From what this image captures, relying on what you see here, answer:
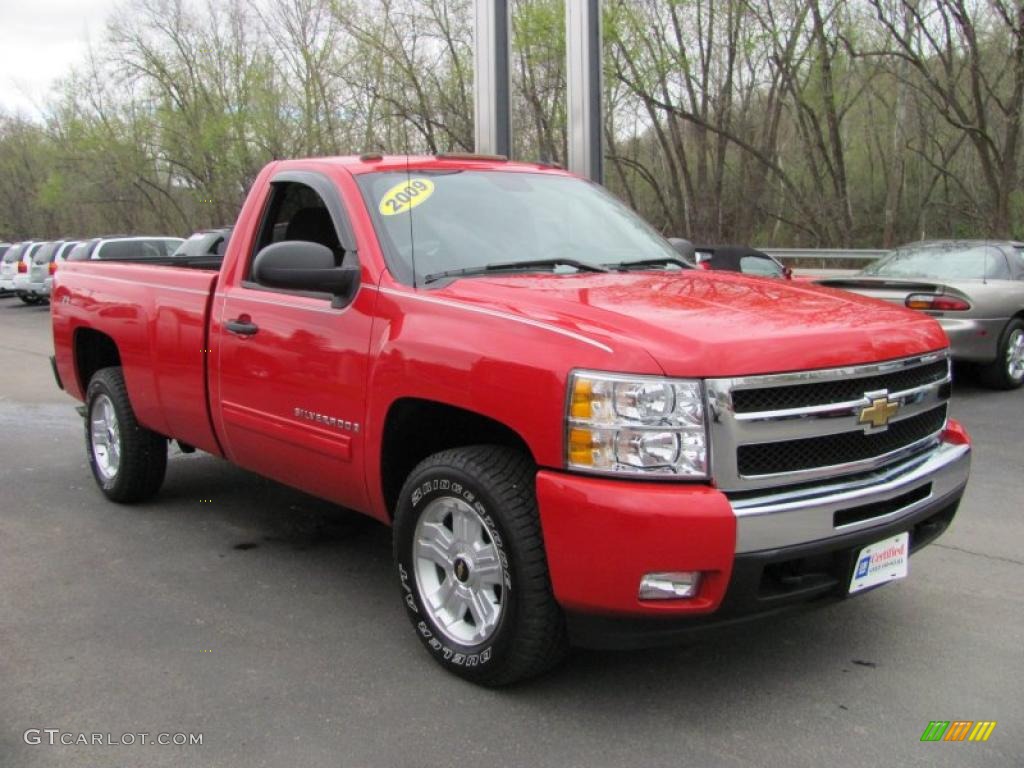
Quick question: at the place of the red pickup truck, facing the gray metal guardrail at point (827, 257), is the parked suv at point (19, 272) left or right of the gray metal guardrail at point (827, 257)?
left

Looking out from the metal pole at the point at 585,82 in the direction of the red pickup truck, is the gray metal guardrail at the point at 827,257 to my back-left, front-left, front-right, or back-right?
back-left

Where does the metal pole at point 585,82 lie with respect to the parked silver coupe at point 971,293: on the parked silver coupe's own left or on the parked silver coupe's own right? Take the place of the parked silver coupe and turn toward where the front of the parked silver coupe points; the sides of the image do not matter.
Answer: on the parked silver coupe's own left

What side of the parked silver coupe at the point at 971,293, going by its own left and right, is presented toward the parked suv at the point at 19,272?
left

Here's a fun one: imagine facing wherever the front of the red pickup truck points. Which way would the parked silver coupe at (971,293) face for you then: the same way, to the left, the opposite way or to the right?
to the left

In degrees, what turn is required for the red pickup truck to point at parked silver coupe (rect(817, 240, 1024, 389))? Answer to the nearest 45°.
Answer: approximately 90° to its left

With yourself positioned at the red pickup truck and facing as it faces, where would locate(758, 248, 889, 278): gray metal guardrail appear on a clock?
The gray metal guardrail is roughly at 8 o'clock from the red pickup truck.

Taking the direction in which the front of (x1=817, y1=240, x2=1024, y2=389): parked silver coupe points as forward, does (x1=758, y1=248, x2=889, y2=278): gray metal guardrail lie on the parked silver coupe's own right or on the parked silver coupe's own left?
on the parked silver coupe's own left

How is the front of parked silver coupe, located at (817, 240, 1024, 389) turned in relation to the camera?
facing away from the viewer and to the right of the viewer

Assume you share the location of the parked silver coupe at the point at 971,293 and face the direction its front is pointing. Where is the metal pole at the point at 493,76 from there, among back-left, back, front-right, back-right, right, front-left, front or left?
back-left

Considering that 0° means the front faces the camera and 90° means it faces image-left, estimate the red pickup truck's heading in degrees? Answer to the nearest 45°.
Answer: approximately 315°

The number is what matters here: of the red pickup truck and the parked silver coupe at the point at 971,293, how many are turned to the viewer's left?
0
